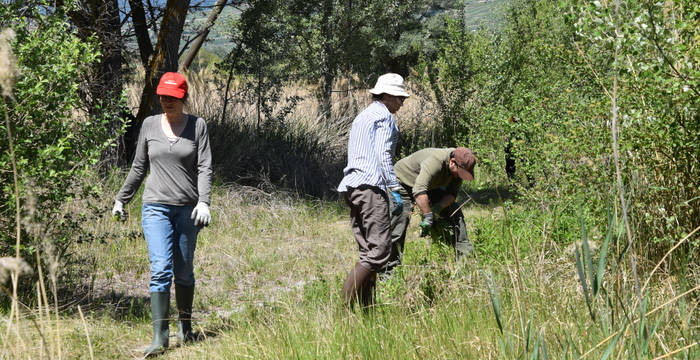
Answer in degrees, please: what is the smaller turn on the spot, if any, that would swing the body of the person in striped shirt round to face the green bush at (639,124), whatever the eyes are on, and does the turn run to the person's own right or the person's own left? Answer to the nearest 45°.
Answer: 0° — they already face it

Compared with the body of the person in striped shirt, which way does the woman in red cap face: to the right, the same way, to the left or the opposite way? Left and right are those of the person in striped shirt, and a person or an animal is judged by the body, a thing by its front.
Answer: to the right

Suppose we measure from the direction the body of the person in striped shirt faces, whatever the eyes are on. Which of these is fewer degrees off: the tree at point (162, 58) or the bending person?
the bending person

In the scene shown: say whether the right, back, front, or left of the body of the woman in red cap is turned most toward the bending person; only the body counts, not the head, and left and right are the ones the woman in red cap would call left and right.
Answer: left

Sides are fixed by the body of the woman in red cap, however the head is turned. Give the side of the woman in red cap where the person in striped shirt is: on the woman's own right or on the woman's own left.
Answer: on the woman's own left

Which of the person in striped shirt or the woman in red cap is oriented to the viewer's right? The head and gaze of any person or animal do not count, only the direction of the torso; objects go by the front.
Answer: the person in striped shirt

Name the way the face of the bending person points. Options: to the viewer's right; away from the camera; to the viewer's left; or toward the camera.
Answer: to the viewer's right

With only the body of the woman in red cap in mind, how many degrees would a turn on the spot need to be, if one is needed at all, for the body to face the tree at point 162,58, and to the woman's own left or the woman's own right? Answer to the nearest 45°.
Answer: approximately 180°

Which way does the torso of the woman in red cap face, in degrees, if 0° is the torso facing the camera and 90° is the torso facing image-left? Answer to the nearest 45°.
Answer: approximately 0°

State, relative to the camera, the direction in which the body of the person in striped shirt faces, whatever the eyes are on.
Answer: to the viewer's right

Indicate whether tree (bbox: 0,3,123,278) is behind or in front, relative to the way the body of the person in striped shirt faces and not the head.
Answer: behind

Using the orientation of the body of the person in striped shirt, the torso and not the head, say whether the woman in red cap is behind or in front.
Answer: behind

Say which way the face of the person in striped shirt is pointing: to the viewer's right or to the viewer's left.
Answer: to the viewer's right
